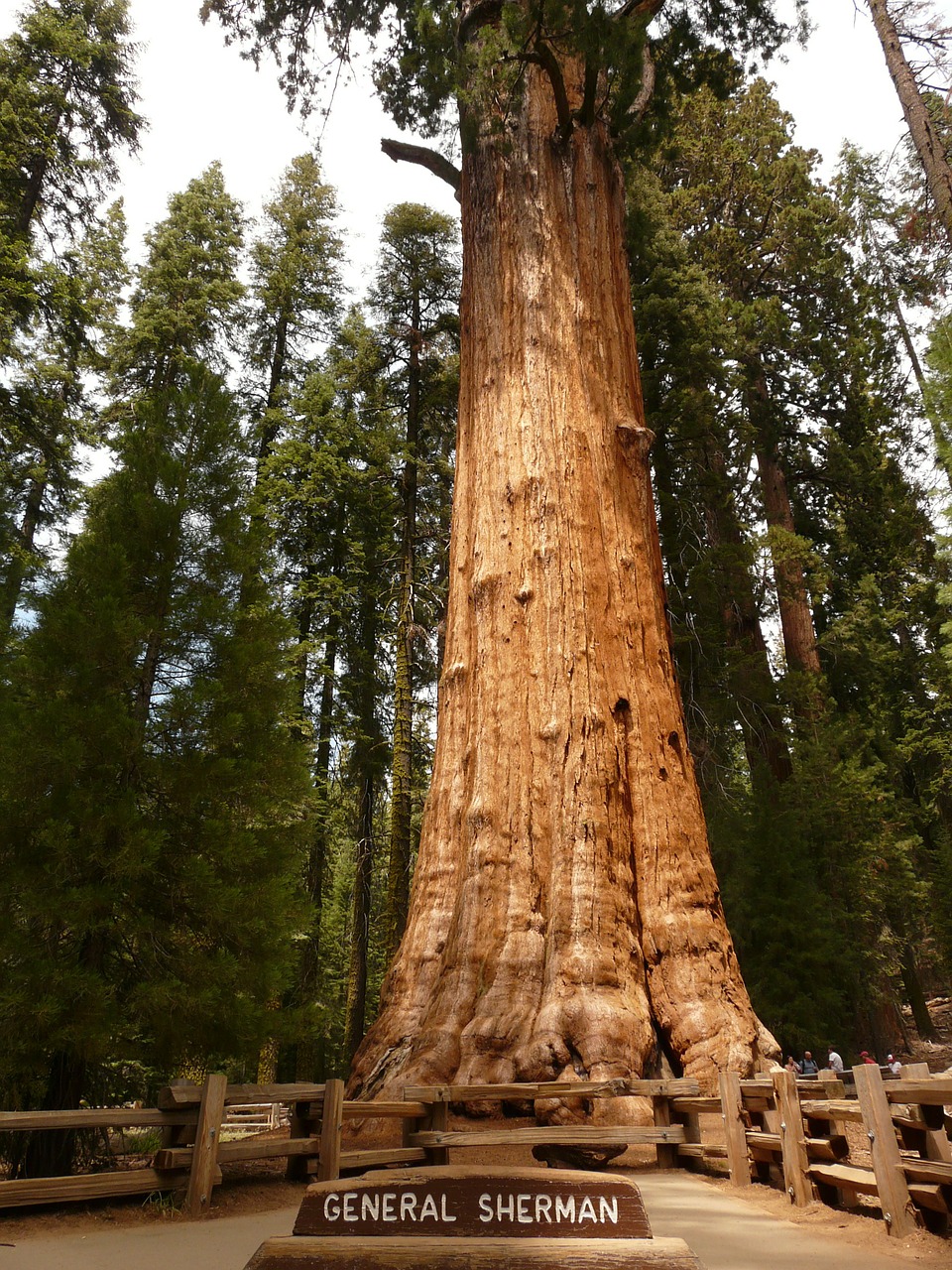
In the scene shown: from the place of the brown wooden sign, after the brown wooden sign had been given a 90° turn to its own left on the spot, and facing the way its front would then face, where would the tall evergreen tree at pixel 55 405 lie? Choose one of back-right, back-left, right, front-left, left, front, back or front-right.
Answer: back-left

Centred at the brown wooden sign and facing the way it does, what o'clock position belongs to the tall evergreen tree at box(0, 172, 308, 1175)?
The tall evergreen tree is roughly at 5 o'clock from the brown wooden sign.

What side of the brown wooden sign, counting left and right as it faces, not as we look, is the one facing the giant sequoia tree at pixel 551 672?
back

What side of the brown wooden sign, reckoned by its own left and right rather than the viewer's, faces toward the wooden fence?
back

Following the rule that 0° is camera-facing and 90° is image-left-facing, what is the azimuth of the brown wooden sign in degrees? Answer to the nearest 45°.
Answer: approximately 0°
